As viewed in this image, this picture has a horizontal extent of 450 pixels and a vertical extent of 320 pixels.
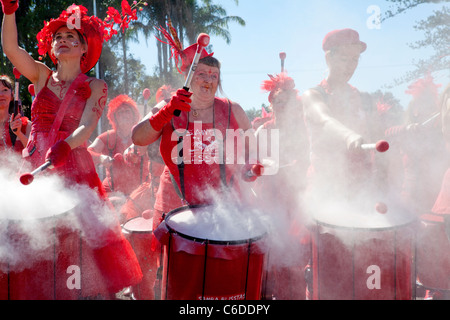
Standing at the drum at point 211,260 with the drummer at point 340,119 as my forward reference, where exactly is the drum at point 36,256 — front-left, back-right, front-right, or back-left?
back-left

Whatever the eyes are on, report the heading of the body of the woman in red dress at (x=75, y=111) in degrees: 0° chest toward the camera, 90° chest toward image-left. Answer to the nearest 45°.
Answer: approximately 45°

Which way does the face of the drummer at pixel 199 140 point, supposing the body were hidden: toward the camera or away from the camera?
toward the camera

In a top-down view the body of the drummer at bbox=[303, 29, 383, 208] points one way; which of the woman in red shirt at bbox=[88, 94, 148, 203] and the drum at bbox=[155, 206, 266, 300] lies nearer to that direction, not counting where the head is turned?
the drum

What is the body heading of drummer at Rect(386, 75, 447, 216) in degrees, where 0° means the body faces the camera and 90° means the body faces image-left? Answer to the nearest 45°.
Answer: approximately 45°

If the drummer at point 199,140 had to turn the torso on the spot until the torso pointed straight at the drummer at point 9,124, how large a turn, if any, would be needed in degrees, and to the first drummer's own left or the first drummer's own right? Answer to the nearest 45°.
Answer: approximately 135° to the first drummer's own right

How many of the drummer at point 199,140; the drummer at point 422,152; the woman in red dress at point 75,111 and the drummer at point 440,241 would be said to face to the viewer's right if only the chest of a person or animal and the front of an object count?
0

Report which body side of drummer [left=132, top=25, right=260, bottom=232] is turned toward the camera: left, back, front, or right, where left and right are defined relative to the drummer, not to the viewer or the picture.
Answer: front

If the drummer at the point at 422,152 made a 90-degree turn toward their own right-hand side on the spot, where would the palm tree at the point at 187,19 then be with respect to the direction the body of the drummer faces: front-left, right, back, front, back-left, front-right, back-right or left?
front
